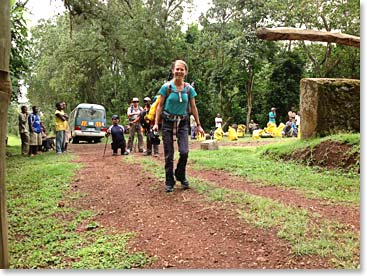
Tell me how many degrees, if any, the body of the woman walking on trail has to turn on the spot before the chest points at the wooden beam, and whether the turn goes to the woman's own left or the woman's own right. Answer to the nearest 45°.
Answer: approximately 90° to the woman's own left

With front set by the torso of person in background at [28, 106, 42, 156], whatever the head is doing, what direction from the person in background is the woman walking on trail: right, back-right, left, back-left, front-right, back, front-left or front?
front-right

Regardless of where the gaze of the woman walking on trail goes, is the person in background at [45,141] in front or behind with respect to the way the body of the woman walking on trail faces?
behind

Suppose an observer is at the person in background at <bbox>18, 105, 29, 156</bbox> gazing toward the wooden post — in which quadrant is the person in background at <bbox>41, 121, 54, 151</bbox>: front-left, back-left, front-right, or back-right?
back-left

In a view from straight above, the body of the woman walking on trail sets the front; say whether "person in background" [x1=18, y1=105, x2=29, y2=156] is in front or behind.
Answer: behind

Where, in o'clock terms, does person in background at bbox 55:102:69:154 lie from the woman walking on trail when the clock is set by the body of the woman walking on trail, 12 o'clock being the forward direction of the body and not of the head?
The person in background is roughly at 5 o'clock from the woman walking on trail.

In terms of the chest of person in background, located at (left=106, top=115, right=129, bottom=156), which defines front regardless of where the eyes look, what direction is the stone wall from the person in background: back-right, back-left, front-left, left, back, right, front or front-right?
front-left
